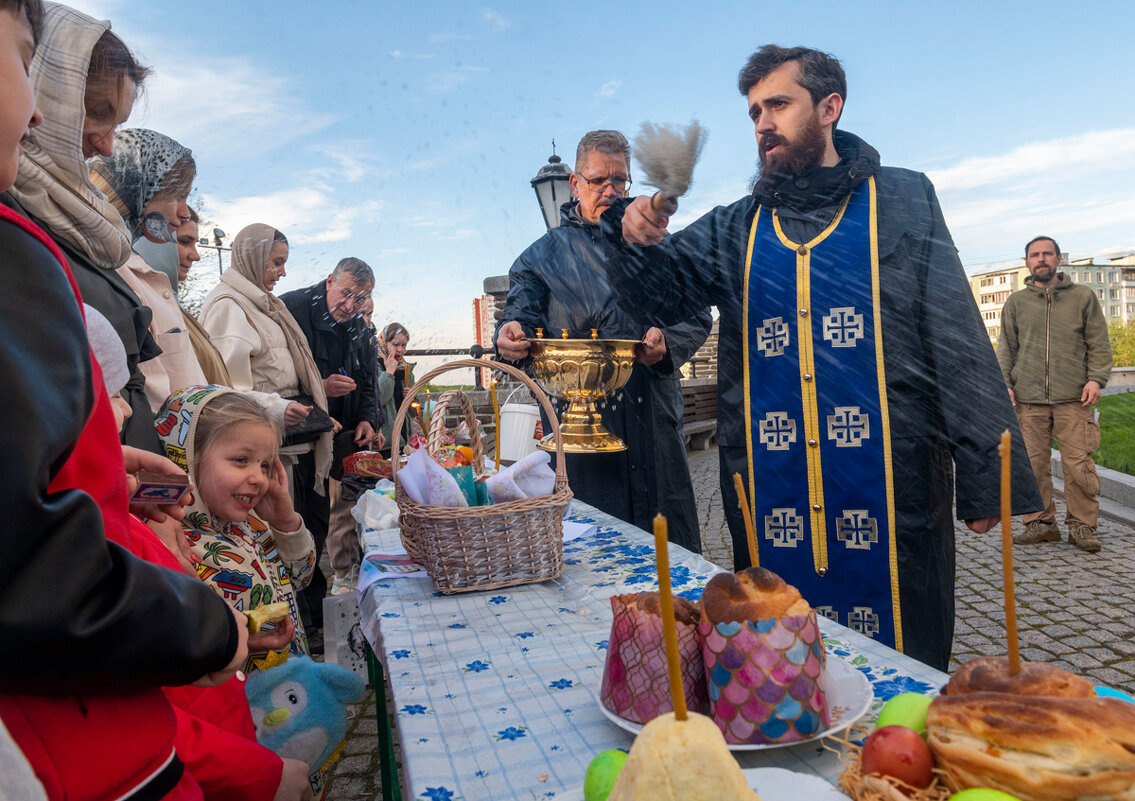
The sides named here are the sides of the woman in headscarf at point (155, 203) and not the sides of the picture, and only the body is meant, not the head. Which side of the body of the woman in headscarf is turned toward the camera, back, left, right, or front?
right

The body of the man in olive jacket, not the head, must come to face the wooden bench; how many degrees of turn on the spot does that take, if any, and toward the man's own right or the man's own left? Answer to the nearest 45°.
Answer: approximately 135° to the man's own right

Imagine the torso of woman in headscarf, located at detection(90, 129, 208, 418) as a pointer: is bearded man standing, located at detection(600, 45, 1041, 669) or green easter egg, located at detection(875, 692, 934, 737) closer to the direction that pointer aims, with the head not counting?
the bearded man standing

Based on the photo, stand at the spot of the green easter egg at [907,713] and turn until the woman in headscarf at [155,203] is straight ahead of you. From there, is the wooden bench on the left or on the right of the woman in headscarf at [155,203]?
right

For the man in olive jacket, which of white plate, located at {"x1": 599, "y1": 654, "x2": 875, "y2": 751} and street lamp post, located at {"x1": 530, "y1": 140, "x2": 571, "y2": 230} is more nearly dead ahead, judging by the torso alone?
the white plate

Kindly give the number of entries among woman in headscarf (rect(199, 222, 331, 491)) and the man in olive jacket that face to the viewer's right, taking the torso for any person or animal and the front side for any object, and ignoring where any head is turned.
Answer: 1

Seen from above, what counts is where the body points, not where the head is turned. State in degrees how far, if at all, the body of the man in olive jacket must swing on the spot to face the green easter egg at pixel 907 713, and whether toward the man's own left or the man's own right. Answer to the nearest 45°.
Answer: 0° — they already face it

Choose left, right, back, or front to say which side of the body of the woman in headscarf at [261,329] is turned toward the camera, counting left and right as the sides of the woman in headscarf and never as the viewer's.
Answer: right

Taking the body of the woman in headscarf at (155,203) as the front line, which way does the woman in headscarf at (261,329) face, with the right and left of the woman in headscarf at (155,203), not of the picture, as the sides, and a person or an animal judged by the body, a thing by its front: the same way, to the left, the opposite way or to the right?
the same way

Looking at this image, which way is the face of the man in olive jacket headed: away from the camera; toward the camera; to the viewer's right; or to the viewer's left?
toward the camera

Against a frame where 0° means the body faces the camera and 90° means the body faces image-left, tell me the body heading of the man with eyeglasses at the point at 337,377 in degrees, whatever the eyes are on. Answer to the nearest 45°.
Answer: approximately 315°

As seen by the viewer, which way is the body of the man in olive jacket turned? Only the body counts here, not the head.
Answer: toward the camera
